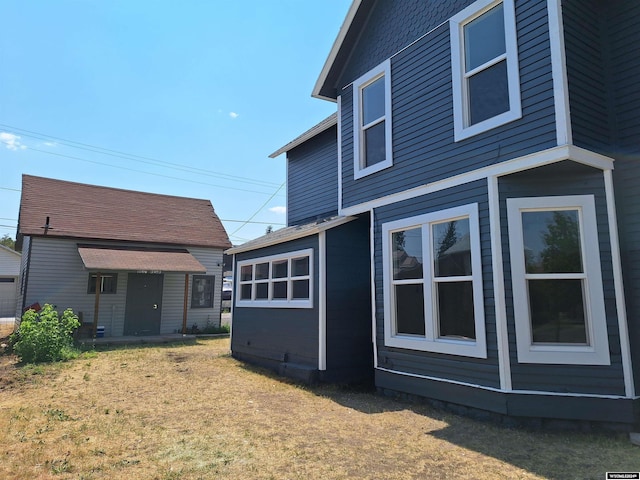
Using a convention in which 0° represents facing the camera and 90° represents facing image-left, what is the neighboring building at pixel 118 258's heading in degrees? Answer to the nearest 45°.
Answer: approximately 0°

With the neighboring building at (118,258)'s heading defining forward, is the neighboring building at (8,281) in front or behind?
behind

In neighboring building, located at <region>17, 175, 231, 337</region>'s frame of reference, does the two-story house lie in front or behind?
in front

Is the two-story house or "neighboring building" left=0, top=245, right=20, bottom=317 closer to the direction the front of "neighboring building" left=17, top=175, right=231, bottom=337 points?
the two-story house

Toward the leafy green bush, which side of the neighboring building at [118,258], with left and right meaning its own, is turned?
front
